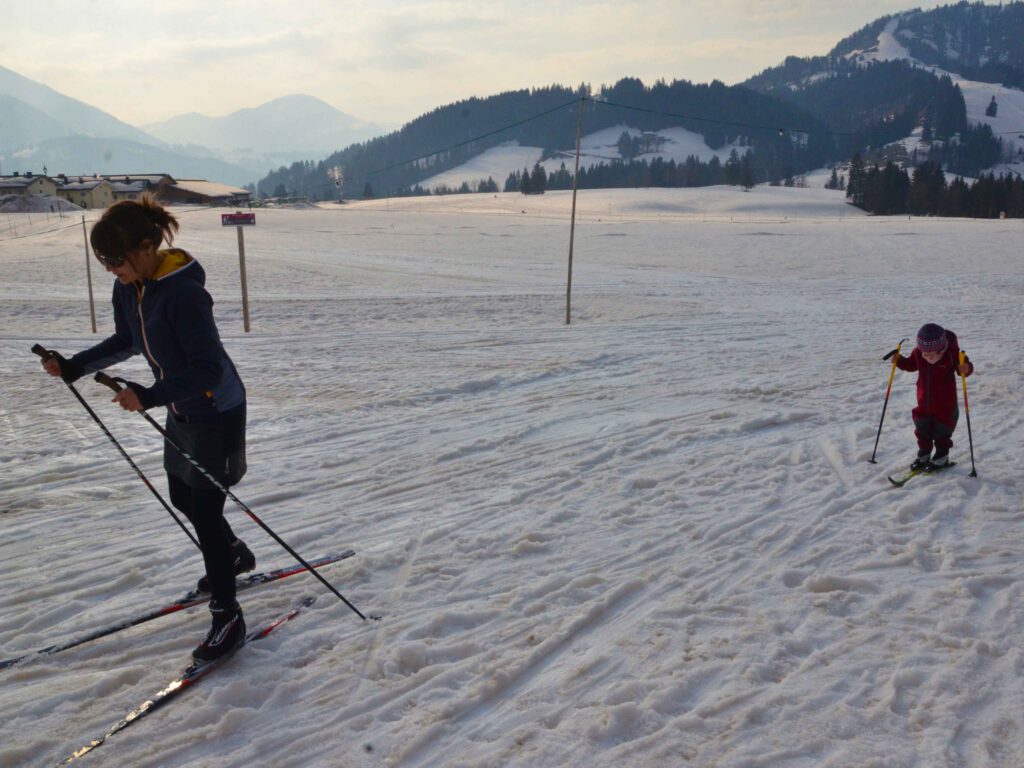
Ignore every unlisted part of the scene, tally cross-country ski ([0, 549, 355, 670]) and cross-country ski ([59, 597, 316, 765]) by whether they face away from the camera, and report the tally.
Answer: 0

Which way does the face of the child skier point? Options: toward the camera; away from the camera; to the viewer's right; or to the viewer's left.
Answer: toward the camera

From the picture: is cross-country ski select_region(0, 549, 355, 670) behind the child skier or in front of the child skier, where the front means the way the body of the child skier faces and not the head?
in front

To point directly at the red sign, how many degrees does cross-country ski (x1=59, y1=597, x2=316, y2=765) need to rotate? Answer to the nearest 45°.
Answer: approximately 135° to its right

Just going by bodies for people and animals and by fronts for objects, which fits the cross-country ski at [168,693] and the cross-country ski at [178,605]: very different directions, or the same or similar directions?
same or similar directions

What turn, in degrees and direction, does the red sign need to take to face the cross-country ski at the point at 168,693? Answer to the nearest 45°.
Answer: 0° — it already faces it

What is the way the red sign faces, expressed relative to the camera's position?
facing the viewer

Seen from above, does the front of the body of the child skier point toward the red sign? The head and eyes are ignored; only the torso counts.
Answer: no

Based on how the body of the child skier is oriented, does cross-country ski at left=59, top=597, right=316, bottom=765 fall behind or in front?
in front

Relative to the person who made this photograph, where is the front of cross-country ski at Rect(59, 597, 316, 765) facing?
facing the viewer and to the left of the viewer

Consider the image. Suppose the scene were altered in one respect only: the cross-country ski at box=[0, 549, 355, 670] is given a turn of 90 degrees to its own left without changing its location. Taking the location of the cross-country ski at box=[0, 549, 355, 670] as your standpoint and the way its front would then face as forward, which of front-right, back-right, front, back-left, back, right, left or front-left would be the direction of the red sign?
back-left
